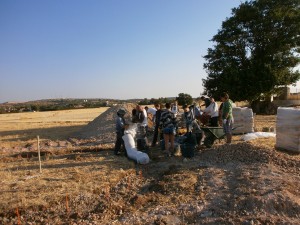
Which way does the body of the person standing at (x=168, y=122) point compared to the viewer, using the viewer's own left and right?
facing away from the viewer

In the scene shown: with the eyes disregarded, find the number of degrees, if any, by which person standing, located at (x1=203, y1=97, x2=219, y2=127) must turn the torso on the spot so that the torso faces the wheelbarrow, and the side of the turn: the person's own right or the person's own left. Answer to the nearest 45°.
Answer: approximately 90° to the person's own left

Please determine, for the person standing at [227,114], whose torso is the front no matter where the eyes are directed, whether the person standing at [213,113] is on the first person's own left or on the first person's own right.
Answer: on the first person's own right

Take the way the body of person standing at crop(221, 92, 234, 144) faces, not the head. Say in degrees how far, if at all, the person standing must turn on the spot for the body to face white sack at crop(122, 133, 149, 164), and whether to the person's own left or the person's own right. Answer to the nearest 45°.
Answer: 0° — they already face it

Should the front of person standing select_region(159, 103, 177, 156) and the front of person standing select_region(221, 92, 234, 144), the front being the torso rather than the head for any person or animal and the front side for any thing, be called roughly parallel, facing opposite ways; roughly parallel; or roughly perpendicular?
roughly perpendicular

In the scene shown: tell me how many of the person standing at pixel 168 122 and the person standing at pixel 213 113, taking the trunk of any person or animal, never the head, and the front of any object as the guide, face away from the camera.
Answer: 1

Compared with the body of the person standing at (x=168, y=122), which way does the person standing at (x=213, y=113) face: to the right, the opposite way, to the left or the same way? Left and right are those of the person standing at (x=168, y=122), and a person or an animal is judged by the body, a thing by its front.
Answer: to the left

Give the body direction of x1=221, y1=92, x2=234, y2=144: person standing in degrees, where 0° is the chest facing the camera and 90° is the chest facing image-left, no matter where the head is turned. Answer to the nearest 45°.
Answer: approximately 90°

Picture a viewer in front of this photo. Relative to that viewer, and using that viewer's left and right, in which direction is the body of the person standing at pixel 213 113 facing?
facing to the left of the viewer

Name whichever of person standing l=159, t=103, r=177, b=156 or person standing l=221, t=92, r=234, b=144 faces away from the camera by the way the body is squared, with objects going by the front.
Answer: person standing l=159, t=103, r=177, b=156
